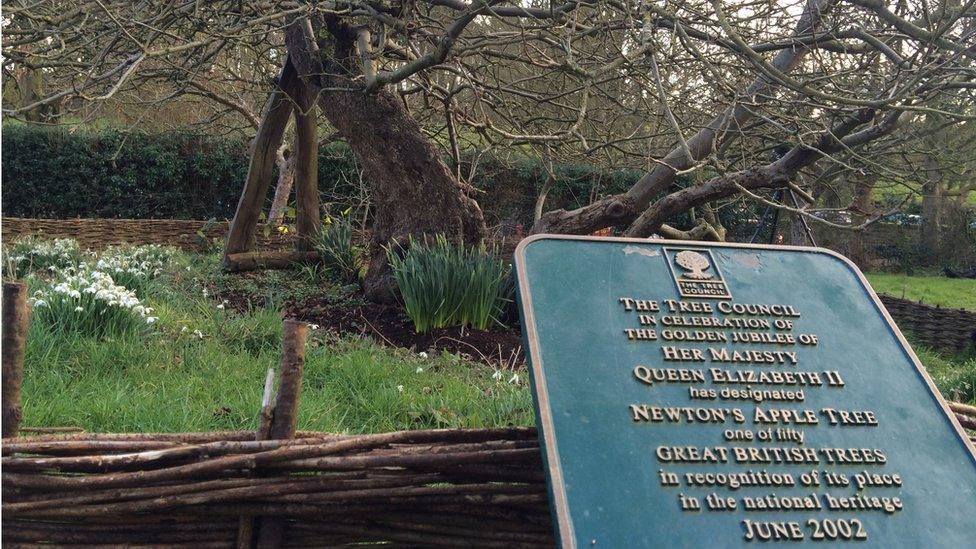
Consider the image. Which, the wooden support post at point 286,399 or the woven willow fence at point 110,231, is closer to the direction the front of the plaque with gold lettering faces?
the wooden support post

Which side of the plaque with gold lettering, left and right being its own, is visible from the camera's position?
front

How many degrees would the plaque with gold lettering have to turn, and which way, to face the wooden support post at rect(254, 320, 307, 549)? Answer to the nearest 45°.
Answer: approximately 90° to its right

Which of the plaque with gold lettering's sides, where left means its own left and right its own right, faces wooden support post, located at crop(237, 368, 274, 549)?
right

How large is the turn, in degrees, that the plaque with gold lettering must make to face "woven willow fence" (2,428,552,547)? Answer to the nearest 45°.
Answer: approximately 90° to its right

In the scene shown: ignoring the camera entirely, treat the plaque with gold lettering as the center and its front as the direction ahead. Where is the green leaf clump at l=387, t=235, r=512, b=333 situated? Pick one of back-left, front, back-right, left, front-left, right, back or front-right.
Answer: back-right
